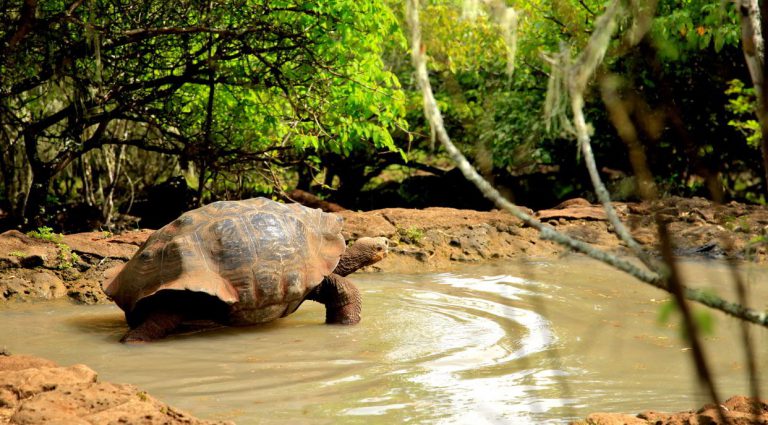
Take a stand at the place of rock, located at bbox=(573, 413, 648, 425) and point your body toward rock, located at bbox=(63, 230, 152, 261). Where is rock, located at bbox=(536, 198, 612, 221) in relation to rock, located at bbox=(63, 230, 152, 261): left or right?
right

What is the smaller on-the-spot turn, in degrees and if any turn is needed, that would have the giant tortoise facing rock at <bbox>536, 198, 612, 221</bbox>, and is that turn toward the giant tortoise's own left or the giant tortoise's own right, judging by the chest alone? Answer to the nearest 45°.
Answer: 0° — it already faces it

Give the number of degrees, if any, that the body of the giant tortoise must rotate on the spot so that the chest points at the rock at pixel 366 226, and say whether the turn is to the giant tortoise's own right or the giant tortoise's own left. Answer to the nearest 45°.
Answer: approximately 45° to the giant tortoise's own left

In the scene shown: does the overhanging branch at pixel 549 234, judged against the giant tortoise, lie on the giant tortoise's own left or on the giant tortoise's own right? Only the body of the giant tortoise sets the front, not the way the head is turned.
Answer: on the giant tortoise's own right

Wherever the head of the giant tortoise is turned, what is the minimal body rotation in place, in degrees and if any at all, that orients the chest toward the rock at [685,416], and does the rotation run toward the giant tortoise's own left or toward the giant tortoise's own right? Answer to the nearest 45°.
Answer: approximately 90° to the giant tortoise's own right

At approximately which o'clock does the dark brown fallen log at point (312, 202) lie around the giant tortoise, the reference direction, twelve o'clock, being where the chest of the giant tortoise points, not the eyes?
The dark brown fallen log is roughly at 11 o'clock from the giant tortoise.

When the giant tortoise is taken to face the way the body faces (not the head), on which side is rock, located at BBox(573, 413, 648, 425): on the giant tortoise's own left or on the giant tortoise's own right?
on the giant tortoise's own right

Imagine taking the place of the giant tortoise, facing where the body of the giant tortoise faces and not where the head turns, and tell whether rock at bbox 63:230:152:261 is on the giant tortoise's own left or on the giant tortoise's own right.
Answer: on the giant tortoise's own left

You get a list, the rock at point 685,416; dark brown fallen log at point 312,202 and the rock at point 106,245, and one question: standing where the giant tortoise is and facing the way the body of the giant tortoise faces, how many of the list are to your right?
1

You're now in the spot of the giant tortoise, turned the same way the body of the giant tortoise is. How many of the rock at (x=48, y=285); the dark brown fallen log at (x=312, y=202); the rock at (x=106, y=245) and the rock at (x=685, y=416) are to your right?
1

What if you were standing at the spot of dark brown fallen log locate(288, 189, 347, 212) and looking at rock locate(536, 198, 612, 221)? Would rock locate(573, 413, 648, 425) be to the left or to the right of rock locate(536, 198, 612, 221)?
right

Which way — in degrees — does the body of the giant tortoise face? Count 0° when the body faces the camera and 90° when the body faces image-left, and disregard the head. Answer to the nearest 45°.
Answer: approximately 225°

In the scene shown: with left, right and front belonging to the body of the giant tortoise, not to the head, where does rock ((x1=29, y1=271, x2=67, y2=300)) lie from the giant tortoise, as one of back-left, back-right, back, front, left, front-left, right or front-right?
left

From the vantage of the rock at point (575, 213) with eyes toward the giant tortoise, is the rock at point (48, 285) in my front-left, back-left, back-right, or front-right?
front-right
